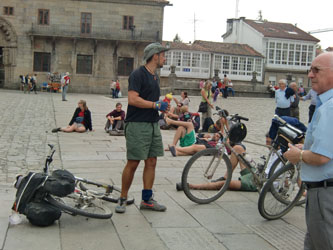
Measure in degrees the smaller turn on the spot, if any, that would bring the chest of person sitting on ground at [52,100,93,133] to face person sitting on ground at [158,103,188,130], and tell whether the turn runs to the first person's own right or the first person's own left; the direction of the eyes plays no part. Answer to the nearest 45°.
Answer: approximately 135° to the first person's own left

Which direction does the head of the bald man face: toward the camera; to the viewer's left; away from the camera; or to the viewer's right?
to the viewer's left

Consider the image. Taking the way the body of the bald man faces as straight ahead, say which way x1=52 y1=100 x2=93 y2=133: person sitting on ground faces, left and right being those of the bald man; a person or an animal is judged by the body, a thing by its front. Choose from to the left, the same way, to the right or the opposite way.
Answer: to the left

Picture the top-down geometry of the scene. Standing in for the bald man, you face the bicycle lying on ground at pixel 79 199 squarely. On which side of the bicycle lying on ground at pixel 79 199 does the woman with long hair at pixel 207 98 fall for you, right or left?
right

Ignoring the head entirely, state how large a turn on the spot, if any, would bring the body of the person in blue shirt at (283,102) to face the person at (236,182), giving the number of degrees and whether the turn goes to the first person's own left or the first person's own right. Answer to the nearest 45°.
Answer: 0° — they already face them

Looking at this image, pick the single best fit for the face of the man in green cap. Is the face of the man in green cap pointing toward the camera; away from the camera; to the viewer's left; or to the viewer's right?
to the viewer's right

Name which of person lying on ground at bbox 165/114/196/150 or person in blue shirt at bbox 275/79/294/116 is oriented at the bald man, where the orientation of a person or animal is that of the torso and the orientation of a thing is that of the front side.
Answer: the person in blue shirt

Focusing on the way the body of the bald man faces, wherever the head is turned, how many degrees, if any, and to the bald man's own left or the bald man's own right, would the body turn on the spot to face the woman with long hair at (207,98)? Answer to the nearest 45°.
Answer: approximately 90° to the bald man's own right
